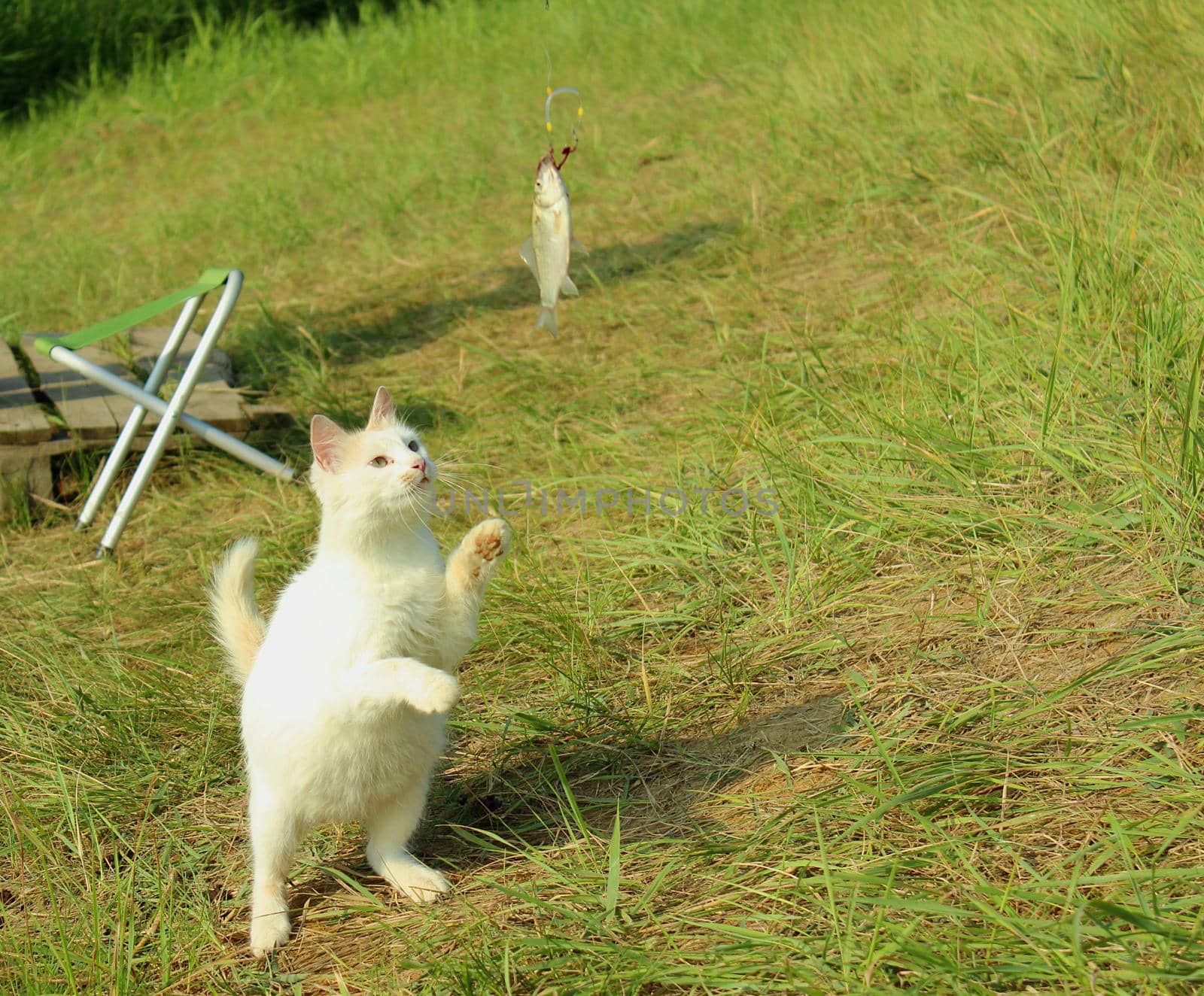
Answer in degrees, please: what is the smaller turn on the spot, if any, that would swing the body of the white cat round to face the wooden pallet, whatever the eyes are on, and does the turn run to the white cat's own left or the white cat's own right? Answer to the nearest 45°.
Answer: approximately 135° to the white cat's own left

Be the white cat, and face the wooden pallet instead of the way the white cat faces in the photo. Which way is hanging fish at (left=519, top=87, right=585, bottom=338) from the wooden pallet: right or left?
right

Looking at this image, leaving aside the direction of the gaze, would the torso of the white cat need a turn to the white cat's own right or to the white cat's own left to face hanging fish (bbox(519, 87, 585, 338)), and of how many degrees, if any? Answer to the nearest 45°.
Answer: approximately 90° to the white cat's own left

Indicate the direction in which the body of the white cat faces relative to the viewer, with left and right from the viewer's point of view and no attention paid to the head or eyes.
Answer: facing the viewer and to the right of the viewer
